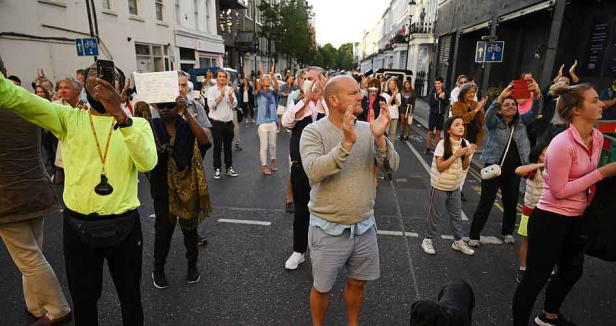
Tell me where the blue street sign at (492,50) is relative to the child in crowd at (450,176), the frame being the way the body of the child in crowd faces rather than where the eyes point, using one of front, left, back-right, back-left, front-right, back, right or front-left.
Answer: back-left

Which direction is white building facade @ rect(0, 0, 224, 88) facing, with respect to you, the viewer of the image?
facing the viewer and to the right of the viewer

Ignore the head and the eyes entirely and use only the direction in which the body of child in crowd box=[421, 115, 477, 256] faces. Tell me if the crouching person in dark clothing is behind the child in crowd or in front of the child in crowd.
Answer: in front

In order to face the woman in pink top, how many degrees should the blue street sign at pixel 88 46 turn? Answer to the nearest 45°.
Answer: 0° — it already faces them

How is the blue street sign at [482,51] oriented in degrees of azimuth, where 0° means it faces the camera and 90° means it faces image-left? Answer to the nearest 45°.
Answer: approximately 0°

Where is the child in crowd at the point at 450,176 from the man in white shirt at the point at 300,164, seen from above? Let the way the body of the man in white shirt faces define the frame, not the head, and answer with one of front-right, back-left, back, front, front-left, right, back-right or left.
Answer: back-left

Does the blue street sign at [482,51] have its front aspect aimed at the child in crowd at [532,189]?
yes

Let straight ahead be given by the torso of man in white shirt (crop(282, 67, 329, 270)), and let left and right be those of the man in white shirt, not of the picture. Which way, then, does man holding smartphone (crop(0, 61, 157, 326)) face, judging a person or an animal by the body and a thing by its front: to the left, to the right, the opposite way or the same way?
the same way

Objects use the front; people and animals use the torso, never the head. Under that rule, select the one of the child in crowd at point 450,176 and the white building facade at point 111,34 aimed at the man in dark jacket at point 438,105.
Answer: the white building facade

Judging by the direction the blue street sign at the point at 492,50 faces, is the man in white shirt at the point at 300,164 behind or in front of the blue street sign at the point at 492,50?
in front

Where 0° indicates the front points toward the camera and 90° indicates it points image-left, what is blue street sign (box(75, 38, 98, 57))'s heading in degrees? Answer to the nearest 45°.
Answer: approximately 0°

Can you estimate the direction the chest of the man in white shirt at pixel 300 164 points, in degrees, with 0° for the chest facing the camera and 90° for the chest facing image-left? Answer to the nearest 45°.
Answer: approximately 45°

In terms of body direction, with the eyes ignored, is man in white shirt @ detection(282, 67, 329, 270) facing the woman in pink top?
no

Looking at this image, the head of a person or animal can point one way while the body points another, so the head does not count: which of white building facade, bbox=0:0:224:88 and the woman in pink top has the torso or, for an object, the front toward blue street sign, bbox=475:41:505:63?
the white building facade

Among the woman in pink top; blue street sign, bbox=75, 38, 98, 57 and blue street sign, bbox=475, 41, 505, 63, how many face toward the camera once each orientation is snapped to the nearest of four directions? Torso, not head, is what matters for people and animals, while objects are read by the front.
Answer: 2

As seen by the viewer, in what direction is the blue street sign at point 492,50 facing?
toward the camera

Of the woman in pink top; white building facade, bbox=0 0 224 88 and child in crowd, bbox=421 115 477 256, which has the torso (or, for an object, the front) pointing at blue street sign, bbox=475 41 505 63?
the white building facade
